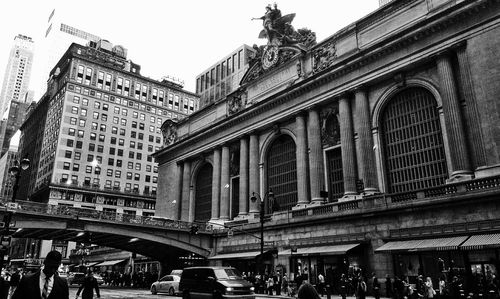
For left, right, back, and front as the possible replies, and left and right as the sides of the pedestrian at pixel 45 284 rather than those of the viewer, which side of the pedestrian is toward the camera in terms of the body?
front

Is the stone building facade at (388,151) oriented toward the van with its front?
yes

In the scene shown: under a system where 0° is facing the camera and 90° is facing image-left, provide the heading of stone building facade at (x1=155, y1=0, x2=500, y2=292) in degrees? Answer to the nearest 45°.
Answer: approximately 45°

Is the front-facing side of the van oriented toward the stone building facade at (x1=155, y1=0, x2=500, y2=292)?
no

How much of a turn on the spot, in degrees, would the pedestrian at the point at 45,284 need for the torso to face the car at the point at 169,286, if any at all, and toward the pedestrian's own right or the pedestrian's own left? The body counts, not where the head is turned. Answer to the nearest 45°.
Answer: approximately 180°

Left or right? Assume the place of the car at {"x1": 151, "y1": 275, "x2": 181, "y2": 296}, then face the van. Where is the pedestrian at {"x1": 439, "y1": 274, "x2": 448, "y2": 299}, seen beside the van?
left

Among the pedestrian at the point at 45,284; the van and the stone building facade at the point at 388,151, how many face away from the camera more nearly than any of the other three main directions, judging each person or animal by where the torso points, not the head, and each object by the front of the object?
0

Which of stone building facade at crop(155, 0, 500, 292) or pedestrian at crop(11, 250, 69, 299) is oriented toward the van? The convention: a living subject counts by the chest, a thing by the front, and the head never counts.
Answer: the stone building facade
